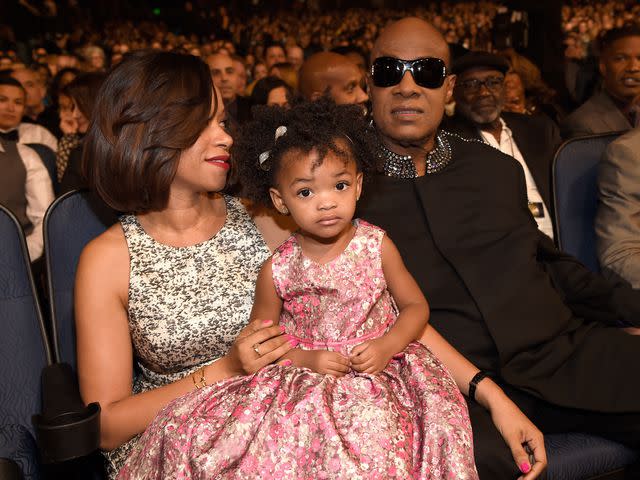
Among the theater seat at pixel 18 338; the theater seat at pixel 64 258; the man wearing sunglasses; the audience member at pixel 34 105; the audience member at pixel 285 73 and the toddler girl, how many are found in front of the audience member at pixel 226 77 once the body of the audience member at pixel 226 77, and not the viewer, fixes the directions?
4

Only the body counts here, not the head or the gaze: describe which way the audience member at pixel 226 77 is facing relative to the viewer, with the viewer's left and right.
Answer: facing the viewer

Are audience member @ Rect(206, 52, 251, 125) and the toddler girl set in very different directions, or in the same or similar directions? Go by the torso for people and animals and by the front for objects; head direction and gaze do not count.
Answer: same or similar directions

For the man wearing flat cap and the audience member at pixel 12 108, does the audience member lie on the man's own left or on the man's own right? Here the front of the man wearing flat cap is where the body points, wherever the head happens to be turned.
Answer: on the man's own right

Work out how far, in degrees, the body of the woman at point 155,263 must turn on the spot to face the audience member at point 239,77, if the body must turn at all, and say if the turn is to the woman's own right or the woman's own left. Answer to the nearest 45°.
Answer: approximately 135° to the woman's own left

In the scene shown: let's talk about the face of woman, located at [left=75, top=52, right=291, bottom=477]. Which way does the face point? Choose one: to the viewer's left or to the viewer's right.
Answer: to the viewer's right

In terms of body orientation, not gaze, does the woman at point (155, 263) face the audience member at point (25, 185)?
no

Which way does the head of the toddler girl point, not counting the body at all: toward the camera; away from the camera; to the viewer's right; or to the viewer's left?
toward the camera

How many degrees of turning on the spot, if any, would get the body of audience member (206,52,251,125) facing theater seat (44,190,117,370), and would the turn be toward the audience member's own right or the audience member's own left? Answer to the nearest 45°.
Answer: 0° — they already face it

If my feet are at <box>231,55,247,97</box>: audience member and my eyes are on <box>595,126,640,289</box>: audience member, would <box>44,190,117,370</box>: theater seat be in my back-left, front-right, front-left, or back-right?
front-right

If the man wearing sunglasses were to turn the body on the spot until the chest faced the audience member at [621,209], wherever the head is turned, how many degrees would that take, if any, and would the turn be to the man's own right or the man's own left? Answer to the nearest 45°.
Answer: approximately 135° to the man's own left

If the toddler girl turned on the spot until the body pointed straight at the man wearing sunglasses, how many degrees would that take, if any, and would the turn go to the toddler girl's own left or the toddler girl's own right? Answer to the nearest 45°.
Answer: approximately 135° to the toddler girl's own left

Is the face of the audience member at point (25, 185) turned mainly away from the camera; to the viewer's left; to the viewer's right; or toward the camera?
toward the camera

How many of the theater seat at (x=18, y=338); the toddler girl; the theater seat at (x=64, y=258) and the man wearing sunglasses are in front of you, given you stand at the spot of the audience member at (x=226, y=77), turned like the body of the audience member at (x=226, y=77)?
4

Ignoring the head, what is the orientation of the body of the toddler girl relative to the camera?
toward the camera

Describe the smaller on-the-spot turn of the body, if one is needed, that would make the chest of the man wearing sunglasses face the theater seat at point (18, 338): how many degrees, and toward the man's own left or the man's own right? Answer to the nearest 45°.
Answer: approximately 45° to the man's own right

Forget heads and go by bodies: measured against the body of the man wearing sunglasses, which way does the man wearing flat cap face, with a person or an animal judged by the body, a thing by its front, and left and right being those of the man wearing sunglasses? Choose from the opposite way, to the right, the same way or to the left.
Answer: the same way
